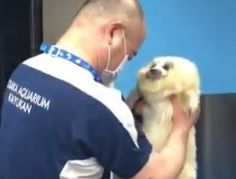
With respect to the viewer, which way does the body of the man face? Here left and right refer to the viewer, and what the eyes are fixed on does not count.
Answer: facing away from the viewer and to the right of the viewer

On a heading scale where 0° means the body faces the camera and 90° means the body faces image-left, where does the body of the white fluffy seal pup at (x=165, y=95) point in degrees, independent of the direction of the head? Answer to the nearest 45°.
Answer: approximately 45°
